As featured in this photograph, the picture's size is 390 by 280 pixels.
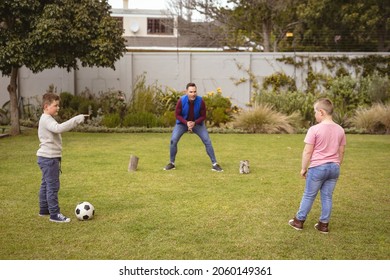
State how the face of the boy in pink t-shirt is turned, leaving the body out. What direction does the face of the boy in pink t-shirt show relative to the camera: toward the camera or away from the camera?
away from the camera

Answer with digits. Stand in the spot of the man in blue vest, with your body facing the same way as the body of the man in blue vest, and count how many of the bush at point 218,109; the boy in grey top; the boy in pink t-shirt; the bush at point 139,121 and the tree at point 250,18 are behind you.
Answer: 3

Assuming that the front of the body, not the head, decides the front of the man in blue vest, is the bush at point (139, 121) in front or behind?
behind

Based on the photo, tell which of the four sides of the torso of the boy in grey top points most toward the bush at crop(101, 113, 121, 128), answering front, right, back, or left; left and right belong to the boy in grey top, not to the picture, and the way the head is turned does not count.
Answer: left

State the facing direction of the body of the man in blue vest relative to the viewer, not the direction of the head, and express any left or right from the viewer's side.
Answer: facing the viewer

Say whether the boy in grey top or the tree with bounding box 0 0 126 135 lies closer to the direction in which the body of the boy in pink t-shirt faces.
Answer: the tree

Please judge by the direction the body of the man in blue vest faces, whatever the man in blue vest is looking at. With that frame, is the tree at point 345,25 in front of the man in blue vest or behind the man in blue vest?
behind

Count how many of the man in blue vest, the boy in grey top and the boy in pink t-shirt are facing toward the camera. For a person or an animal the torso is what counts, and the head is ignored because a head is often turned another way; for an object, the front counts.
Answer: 1

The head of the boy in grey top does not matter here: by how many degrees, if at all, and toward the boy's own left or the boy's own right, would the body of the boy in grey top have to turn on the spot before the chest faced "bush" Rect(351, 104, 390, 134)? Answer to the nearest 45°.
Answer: approximately 45° to the boy's own left

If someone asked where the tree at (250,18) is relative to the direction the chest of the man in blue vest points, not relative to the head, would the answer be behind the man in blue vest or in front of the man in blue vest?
behind

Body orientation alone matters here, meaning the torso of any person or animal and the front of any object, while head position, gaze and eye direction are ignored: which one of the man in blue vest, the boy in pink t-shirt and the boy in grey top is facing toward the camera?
the man in blue vest

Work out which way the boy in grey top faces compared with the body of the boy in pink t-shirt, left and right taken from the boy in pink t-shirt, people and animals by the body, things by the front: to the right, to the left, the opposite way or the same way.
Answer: to the right

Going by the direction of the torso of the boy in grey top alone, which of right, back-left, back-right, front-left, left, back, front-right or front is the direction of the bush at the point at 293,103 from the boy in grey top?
front-left

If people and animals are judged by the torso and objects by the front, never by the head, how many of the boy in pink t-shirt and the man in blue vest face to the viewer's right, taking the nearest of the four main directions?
0

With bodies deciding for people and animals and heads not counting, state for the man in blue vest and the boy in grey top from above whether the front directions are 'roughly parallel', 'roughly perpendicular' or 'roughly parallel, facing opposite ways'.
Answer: roughly perpendicular

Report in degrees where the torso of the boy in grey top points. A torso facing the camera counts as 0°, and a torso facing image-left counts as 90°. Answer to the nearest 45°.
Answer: approximately 270°

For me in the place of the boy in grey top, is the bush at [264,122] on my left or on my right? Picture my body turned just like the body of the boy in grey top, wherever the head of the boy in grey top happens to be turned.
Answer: on my left

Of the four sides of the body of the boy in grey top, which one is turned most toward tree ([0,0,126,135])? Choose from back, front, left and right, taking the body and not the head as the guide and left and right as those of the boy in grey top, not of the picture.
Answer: left
